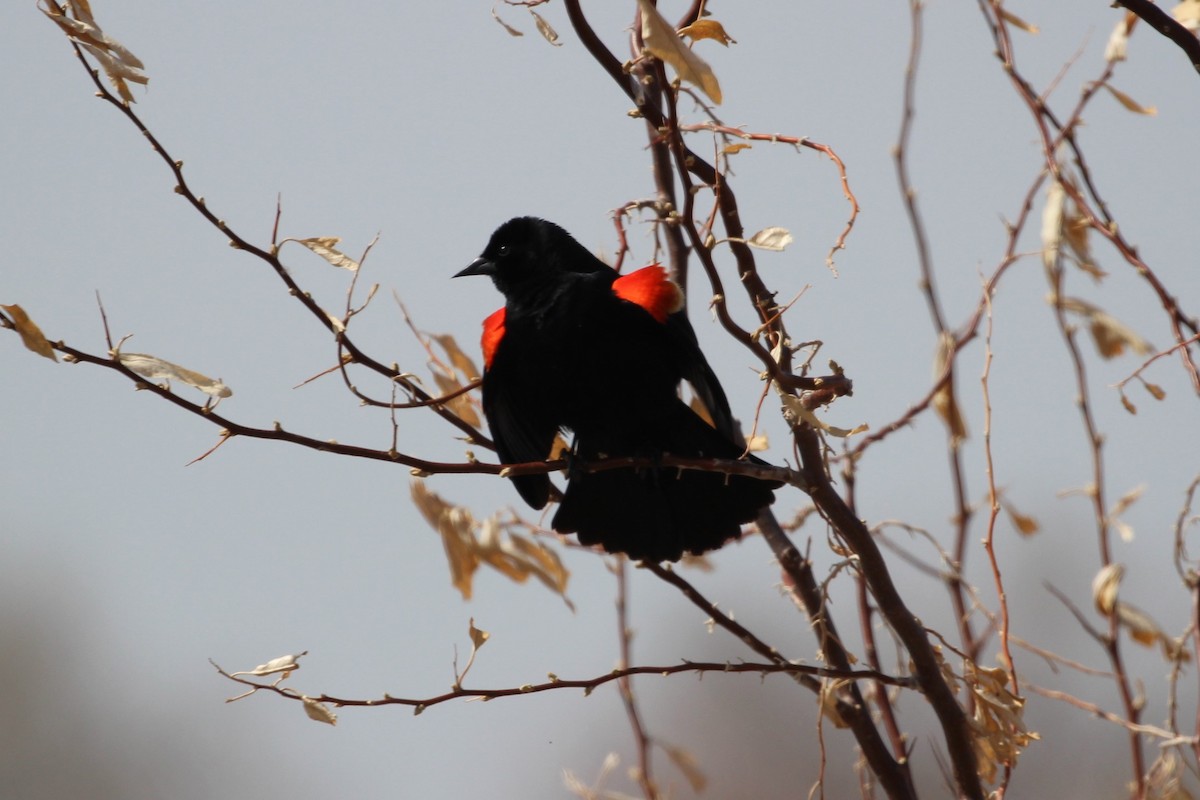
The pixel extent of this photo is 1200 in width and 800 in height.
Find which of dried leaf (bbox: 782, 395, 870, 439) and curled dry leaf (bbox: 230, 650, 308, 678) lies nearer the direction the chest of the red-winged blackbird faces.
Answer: the curled dry leaf

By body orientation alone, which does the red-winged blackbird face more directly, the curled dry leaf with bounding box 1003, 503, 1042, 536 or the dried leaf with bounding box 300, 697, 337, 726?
the dried leaf

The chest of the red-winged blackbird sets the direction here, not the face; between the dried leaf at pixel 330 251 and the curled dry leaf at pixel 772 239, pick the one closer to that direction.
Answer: the dried leaf
